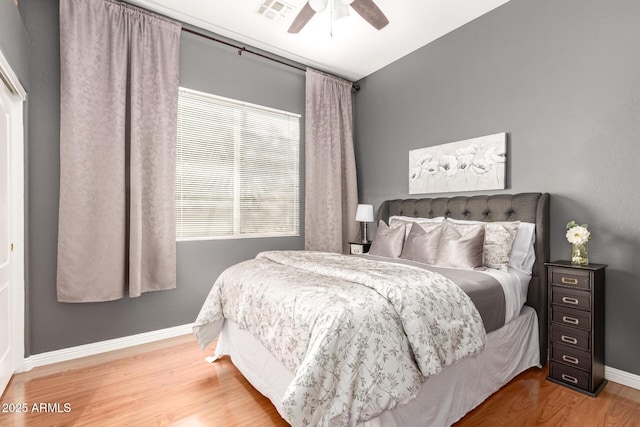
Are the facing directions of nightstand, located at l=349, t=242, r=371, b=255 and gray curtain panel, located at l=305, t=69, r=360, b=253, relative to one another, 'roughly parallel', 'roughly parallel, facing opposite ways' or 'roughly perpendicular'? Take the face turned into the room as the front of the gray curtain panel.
roughly perpendicular

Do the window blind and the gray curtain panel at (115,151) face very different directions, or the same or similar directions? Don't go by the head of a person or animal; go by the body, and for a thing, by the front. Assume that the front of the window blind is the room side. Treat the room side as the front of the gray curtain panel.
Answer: same or similar directions

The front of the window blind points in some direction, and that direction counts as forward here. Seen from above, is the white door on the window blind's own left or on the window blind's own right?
on the window blind's own right

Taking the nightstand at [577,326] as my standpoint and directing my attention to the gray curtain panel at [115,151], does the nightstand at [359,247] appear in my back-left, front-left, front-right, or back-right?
front-right

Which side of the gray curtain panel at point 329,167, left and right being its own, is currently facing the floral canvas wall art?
front

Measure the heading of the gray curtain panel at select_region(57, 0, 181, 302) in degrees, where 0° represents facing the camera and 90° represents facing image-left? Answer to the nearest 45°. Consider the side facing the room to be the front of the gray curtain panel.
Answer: approximately 315°

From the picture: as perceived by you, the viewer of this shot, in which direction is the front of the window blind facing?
facing the viewer and to the right of the viewer

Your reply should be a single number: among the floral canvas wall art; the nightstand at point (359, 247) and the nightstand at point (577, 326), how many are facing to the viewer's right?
0

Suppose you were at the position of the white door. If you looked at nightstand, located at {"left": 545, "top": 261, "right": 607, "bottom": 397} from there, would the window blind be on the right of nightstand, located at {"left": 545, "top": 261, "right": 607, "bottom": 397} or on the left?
left

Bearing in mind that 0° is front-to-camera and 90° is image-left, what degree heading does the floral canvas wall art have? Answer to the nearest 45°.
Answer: approximately 45°

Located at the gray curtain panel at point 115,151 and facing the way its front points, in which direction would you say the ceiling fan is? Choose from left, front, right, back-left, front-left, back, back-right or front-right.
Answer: front

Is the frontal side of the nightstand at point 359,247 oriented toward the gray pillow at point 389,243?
no

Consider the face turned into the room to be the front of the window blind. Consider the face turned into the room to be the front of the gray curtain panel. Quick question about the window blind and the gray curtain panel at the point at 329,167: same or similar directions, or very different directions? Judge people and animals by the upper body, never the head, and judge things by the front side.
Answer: same or similar directions

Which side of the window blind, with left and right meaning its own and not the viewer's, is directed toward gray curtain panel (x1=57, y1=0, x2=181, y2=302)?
right

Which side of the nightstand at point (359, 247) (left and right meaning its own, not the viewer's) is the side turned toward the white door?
front

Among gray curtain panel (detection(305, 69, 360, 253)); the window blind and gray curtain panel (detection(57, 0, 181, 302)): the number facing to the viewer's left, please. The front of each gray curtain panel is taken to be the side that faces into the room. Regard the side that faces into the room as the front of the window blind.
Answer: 0
